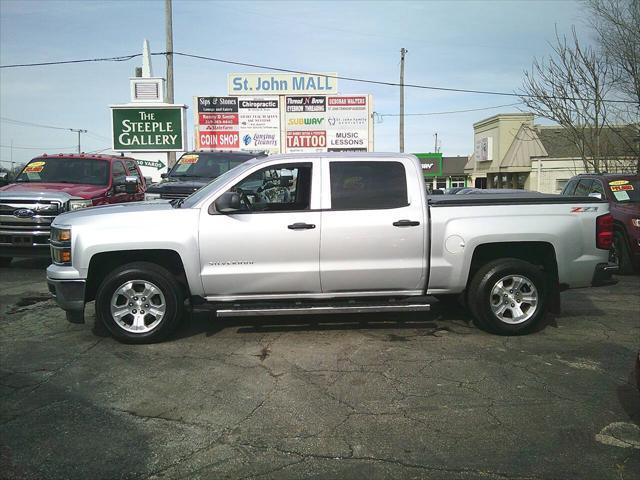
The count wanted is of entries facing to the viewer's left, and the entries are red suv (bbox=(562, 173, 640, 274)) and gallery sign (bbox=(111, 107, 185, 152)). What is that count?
0

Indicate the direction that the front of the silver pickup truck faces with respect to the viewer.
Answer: facing to the left of the viewer

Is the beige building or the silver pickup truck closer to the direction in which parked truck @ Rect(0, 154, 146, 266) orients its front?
the silver pickup truck

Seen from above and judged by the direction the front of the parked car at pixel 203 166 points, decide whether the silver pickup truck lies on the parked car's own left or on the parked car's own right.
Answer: on the parked car's own left

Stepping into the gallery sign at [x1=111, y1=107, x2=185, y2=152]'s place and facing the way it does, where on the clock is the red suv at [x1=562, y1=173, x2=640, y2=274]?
The red suv is roughly at 11 o'clock from the gallery sign.

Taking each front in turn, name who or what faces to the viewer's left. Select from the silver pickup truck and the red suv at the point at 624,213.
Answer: the silver pickup truck

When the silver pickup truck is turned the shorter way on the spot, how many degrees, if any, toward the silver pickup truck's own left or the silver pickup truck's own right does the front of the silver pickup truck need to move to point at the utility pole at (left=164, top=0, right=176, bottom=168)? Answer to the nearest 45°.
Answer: approximately 90° to the silver pickup truck's own right

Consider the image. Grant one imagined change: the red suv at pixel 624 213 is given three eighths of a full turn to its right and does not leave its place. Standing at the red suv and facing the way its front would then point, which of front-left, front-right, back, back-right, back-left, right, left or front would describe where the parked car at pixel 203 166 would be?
front
